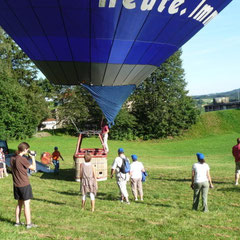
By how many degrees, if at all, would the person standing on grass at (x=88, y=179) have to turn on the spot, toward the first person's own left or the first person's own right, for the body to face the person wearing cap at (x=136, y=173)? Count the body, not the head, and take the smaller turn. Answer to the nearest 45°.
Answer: approximately 45° to the first person's own right

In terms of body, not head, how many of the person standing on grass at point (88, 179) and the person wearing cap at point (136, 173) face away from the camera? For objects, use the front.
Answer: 2

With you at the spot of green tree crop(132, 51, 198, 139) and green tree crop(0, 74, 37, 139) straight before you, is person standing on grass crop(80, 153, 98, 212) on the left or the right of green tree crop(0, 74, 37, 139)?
left

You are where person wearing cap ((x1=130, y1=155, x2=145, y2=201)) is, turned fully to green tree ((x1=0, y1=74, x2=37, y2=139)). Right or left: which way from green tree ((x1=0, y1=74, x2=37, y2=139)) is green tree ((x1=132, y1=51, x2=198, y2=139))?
right

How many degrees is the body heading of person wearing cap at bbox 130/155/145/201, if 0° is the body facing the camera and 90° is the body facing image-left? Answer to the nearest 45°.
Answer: approximately 180°

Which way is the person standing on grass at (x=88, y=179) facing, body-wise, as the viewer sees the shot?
away from the camera

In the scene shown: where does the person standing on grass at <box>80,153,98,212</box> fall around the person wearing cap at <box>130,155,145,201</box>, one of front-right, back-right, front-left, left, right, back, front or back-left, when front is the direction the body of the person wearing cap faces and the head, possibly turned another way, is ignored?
back-left

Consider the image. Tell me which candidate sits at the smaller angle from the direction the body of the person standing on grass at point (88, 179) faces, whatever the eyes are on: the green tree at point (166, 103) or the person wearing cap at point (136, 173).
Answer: the green tree

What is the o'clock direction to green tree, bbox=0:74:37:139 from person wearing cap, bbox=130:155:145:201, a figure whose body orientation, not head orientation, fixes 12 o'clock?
The green tree is roughly at 11 o'clock from the person wearing cap.

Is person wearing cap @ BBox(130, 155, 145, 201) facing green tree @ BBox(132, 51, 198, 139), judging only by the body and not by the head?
yes

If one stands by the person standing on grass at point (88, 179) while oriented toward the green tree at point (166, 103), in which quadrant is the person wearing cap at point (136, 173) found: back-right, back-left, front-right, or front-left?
front-right
